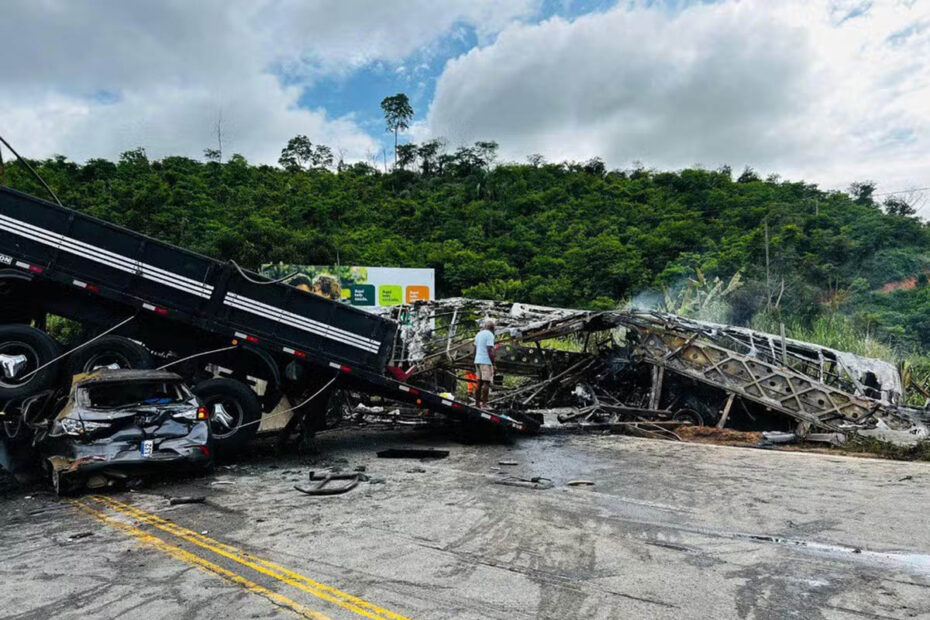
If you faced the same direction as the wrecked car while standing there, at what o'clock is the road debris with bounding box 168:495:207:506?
The road debris is roughly at 5 o'clock from the wrecked car.

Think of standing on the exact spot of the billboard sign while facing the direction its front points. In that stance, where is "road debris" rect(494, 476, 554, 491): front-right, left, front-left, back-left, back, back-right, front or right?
front

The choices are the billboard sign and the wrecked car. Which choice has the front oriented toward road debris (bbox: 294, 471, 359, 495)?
the billboard sign

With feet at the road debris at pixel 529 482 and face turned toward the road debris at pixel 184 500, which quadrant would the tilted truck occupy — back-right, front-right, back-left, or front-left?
front-right

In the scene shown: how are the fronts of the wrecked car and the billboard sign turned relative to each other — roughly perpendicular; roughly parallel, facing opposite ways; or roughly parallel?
roughly parallel, facing opposite ways

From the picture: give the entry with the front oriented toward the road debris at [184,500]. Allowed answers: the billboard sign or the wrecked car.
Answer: the billboard sign

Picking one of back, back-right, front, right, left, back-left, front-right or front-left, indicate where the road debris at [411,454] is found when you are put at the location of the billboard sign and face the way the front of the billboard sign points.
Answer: front

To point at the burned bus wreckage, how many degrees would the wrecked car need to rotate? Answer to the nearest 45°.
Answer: approximately 90° to its right

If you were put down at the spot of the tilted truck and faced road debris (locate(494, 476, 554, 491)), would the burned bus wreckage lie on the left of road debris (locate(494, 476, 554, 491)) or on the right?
left

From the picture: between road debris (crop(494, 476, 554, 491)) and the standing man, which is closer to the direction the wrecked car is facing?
the standing man

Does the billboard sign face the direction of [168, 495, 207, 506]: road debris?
yes

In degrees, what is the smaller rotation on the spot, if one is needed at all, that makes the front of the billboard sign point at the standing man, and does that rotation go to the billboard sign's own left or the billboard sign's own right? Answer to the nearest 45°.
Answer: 0° — it already faces them

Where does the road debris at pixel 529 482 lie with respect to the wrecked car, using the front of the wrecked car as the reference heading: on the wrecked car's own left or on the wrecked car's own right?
on the wrecked car's own right

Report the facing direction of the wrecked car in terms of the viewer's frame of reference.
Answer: facing away from the viewer

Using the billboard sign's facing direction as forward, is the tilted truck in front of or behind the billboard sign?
in front

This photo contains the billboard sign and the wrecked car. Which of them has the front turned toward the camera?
the billboard sign

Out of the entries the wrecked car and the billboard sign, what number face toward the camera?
1

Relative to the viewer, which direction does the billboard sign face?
toward the camera
